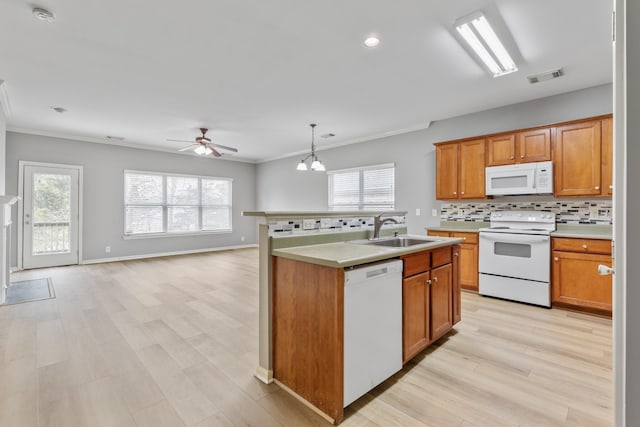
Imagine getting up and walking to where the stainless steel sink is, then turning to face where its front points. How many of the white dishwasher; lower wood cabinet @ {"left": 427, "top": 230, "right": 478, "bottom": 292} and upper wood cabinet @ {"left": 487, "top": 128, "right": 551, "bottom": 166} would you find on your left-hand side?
2

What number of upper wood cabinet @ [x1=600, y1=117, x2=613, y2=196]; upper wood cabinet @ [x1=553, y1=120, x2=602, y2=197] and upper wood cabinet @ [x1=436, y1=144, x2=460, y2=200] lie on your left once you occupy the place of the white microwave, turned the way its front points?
2

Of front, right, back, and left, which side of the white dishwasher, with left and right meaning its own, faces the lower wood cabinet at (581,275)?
left

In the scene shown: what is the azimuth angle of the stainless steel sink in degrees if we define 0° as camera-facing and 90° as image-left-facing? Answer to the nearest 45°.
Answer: approximately 315°

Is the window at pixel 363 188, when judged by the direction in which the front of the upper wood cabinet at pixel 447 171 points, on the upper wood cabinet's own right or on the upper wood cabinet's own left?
on the upper wood cabinet's own right

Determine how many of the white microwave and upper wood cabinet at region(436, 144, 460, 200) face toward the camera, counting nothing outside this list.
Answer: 2

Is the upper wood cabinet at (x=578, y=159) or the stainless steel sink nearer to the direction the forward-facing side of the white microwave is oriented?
the stainless steel sink

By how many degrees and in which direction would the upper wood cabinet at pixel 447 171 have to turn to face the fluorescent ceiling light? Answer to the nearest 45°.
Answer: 0° — it already faces it
